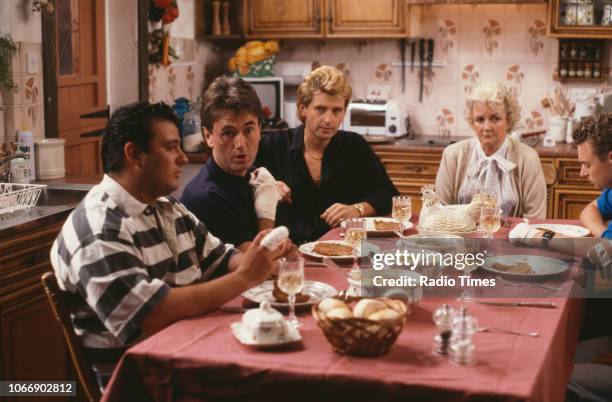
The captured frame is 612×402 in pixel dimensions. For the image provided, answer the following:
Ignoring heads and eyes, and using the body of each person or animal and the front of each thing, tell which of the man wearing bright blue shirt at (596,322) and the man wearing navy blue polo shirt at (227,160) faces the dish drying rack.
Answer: the man wearing bright blue shirt at (596,322)

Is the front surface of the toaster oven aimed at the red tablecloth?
yes

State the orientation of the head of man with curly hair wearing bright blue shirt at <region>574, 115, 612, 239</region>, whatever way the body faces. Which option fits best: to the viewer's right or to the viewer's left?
to the viewer's left

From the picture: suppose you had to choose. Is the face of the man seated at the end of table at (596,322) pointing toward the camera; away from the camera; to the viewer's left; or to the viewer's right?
to the viewer's left

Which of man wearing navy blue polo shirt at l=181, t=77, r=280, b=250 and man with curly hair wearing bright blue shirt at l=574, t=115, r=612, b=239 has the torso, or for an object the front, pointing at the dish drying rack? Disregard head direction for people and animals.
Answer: man with curly hair wearing bright blue shirt at l=574, t=115, r=612, b=239

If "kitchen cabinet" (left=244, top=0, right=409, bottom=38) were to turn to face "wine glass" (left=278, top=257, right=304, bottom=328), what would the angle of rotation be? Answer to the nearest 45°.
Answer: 0° — it already faces it

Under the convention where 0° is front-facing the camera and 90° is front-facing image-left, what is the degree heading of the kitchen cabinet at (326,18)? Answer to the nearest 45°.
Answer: approximately 0°

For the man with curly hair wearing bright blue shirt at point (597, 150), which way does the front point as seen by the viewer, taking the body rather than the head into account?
to the viewer's left

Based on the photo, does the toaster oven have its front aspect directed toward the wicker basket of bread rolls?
yes

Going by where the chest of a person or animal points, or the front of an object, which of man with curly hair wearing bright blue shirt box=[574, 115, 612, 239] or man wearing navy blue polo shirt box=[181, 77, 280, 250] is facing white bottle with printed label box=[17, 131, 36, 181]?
man with curly hair wearing bright blue shirt box=[574, 115, 612, 239]
